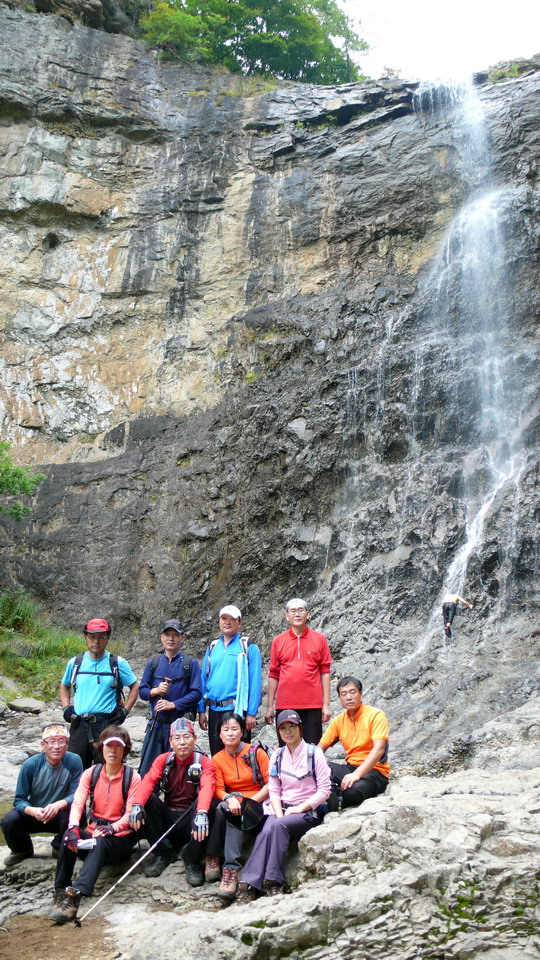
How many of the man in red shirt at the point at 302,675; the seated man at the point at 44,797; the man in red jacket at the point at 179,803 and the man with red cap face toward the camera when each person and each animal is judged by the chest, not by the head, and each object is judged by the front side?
4

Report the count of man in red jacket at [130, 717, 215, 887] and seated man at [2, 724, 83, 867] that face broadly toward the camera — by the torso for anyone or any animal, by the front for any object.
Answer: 2

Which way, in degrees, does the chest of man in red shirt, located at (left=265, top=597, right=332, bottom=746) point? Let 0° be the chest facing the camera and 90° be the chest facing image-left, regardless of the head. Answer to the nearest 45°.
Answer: approximately 0°

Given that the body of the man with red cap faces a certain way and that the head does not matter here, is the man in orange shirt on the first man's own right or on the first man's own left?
on the first man's own left

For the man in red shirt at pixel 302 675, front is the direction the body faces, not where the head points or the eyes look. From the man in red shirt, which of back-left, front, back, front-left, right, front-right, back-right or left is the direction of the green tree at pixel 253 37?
back

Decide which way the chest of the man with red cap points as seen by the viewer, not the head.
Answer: toward the camera

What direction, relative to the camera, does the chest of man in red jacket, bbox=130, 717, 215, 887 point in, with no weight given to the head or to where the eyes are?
toward the camera

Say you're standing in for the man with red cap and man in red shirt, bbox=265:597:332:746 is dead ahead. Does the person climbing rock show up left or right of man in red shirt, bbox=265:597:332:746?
left

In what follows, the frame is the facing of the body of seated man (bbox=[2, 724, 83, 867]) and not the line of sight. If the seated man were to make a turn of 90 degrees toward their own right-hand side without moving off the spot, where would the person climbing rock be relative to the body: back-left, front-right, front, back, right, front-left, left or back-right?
back-right
